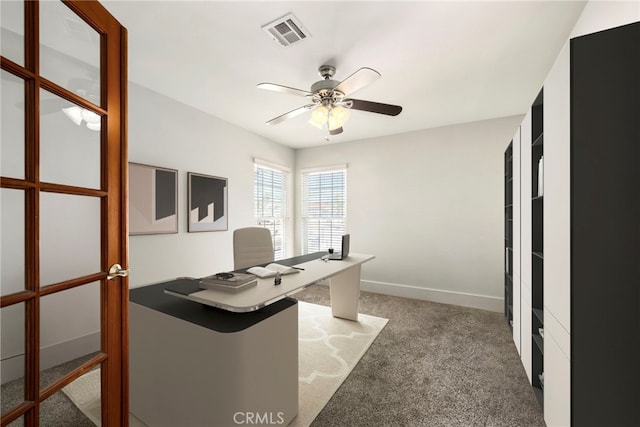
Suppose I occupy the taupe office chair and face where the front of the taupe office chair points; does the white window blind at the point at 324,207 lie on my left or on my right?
on my left

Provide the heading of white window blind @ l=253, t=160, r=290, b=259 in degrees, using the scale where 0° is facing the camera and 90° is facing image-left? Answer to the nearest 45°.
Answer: approximately 315°

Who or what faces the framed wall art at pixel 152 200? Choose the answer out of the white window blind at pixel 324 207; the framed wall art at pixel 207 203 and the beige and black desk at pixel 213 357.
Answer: the white window blind

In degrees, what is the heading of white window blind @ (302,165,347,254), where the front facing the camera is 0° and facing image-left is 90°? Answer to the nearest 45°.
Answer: approximately 45°

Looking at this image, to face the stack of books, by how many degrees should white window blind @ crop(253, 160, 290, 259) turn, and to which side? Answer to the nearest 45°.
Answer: approximately 45° to its right

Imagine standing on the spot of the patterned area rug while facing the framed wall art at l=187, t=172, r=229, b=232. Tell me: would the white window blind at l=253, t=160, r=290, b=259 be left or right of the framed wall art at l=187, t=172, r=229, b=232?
right

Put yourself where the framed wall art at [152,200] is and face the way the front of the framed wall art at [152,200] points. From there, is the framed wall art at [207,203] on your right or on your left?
on your left

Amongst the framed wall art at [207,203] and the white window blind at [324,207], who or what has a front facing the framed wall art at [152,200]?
the white window blind

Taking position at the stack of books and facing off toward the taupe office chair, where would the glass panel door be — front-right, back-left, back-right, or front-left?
back-left
